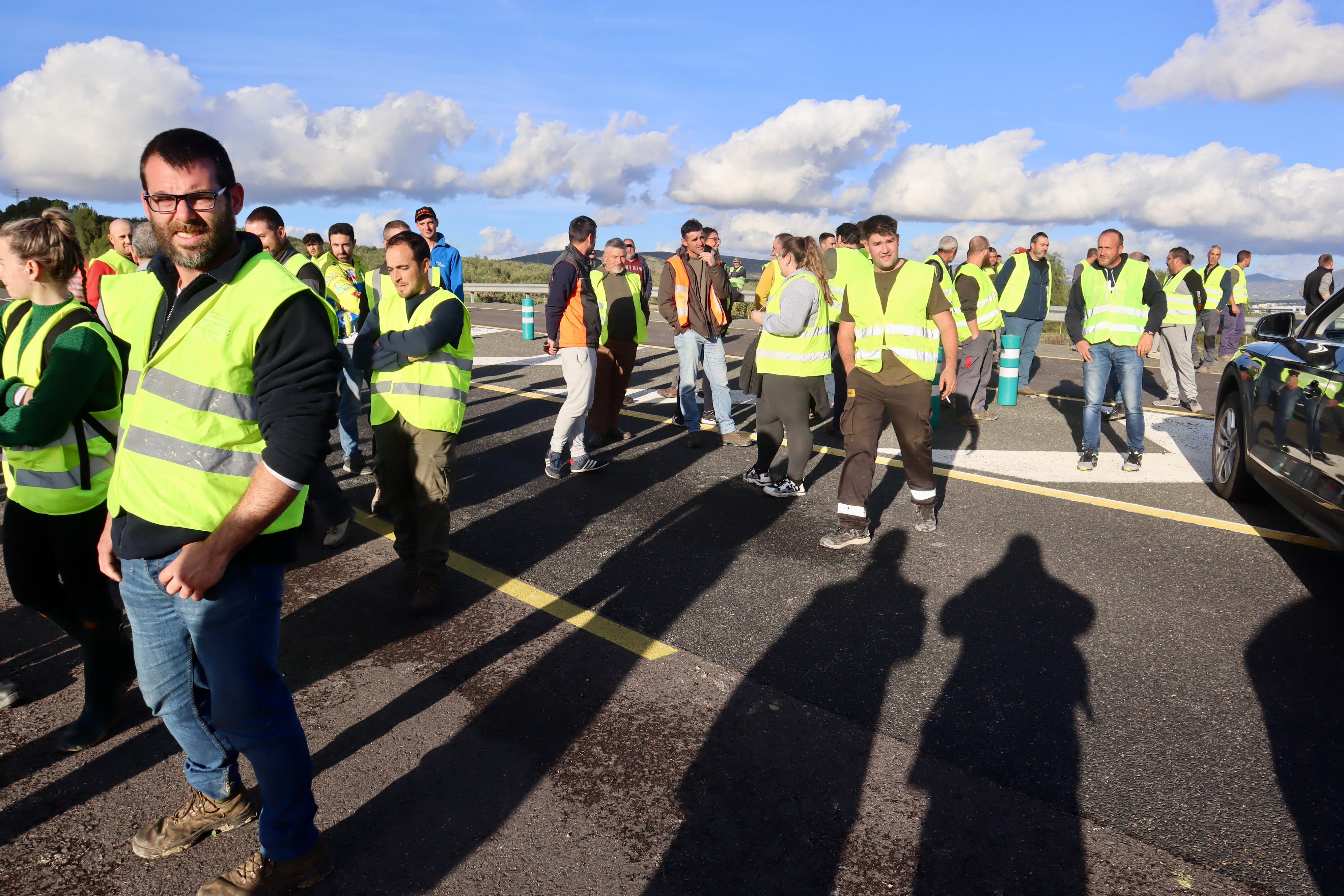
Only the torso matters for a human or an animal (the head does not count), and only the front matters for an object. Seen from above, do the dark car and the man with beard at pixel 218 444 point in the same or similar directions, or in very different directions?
very different directions

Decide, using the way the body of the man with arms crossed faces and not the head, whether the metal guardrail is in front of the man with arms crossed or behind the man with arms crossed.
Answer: behind

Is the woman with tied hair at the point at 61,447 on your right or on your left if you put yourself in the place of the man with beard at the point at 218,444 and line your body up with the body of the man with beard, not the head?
on your right

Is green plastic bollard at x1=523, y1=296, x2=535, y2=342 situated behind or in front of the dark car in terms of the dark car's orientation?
in front

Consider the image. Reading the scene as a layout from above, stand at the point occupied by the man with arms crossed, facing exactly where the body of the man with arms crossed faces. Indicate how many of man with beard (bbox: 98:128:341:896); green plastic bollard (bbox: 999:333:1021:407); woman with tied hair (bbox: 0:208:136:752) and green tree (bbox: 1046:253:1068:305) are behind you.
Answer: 2

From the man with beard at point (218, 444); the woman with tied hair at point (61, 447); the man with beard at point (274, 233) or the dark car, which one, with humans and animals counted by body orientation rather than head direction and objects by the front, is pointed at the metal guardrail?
the dark car

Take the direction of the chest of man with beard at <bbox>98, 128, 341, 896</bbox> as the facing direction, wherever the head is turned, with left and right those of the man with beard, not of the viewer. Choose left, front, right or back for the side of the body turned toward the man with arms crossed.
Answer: back

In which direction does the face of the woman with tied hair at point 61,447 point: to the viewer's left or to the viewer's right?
to the viewer's left

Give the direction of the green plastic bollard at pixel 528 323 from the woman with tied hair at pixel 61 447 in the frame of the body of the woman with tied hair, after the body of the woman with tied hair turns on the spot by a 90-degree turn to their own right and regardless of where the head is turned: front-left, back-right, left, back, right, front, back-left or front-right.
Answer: right

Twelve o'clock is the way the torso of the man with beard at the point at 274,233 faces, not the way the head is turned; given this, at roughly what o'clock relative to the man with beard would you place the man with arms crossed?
The man with arms crossed is roughly at 10 o'clock from the man with beard.

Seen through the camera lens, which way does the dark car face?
facing away from the viewer and to the left of the viewer

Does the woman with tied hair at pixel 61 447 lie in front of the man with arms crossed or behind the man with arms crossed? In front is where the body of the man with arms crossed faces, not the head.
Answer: in front
